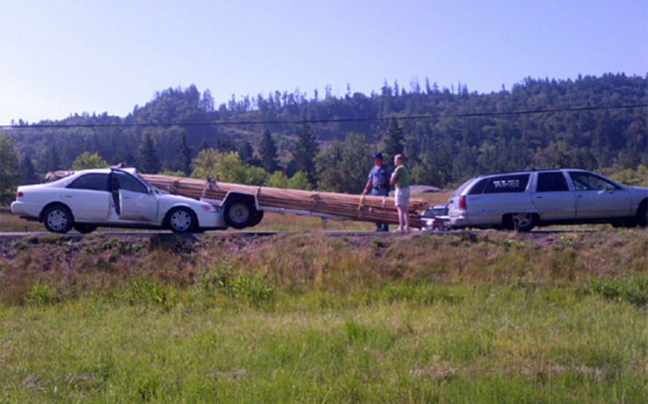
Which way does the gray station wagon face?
to the viewer's right

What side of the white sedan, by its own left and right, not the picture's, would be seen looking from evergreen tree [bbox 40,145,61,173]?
left

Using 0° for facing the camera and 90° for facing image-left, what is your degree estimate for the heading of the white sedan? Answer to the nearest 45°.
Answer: approximately 270°

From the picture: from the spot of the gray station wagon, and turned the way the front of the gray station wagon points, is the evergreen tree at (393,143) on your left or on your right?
on your left

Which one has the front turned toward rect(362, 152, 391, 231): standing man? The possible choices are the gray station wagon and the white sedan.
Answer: the white sedan

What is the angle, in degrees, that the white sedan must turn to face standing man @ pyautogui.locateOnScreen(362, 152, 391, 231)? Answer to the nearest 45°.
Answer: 0° — it already faces them

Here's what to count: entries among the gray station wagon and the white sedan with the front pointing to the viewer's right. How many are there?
2

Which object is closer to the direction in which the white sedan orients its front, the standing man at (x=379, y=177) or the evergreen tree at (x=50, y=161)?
the standing man

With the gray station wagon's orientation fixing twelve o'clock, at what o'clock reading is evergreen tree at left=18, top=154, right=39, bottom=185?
The evergreen tree is roughly at 7 o'clock from the gray station wagon.

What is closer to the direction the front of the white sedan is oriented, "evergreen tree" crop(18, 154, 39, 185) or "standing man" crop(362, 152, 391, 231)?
the standing man

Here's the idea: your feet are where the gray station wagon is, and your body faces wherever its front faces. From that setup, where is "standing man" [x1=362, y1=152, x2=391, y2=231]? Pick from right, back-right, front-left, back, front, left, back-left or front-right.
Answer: back

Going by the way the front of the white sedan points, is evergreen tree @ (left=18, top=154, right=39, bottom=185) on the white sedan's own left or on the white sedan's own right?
on the white sedan's own left

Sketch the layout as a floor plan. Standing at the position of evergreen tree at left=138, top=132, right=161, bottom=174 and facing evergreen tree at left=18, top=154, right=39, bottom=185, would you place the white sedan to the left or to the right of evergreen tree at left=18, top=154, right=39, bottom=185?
left
